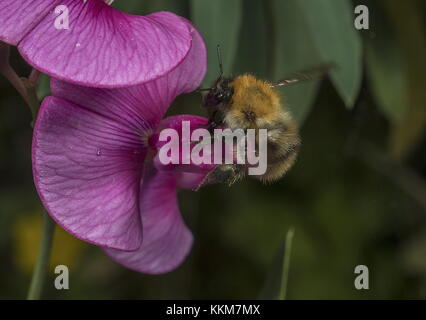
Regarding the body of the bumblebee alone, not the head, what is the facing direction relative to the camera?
to the viewer's left
